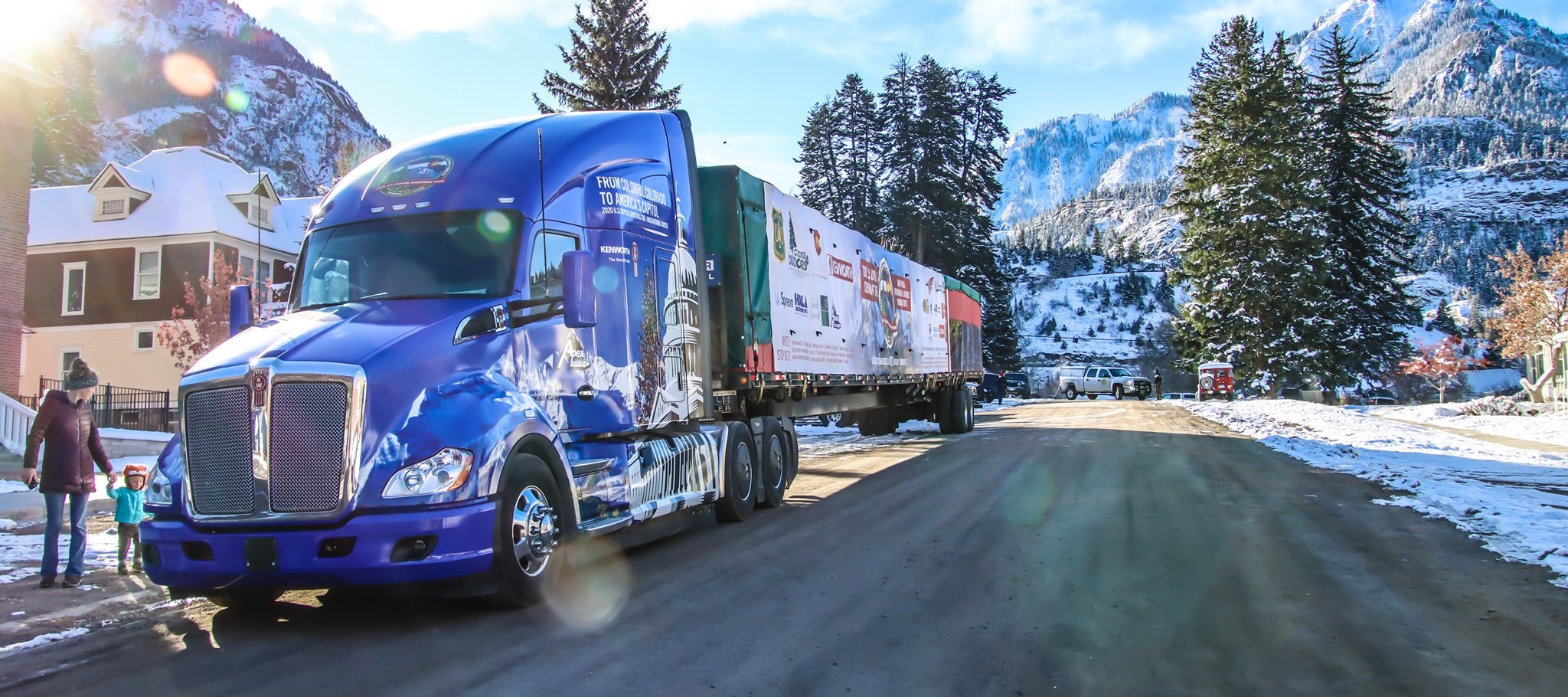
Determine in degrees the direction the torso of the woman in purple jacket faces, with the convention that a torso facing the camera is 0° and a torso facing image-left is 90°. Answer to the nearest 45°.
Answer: approximately 315°

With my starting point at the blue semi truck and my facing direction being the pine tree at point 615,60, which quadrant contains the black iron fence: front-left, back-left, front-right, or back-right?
front-left

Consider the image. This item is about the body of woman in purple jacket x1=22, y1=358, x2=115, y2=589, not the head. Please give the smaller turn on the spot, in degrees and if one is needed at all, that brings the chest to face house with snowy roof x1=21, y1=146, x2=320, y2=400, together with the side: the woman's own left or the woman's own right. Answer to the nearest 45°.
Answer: approximately 135° to the woman's own left

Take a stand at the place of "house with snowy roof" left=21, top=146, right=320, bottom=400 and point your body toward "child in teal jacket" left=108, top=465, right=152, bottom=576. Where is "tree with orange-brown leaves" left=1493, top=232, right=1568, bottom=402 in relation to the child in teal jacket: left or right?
left

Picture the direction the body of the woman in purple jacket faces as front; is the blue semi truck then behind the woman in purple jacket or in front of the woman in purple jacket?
in front

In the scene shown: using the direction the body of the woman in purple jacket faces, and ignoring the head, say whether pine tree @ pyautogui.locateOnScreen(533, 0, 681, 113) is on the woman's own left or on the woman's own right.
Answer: on the woman's own left

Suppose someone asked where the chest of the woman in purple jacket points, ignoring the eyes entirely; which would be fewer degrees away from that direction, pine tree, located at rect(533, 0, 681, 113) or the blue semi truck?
the blue semi truck

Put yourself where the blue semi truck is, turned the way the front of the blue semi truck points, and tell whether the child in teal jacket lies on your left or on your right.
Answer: on your right

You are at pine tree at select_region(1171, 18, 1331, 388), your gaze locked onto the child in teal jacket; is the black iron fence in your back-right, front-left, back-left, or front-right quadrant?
front-right

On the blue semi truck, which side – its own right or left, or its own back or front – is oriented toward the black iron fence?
right

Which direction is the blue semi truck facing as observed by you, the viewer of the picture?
facing the viewer and to the left of the viewer

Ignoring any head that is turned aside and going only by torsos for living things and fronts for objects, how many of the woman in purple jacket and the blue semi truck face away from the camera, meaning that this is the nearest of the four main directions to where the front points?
0

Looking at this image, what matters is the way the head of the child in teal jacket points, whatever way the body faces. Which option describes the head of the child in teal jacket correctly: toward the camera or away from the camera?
toward the camera

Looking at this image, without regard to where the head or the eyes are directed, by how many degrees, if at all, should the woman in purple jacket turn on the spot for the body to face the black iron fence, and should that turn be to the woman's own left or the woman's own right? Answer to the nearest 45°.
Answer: approximately 135° to the woman's own left

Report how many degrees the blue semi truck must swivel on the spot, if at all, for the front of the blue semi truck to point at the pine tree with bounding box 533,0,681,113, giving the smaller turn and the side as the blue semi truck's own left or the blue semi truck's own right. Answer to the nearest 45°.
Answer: approximately 135° to the blue semi truck's own right
